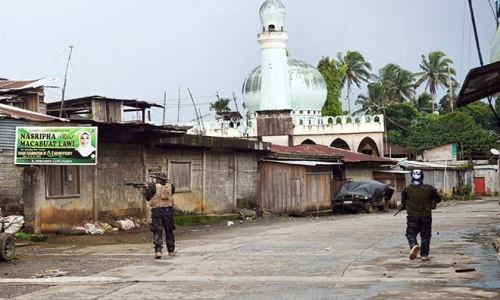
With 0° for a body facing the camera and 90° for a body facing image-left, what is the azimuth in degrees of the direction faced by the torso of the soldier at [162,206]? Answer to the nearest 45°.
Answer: approximately 135°

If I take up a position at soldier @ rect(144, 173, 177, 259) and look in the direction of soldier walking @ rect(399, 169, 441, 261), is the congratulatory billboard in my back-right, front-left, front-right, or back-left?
back-left

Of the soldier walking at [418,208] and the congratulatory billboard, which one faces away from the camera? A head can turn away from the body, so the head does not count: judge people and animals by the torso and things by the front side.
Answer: the soldier walking

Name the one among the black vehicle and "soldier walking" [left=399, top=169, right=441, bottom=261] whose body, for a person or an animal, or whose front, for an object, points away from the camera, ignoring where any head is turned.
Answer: the soldier walking

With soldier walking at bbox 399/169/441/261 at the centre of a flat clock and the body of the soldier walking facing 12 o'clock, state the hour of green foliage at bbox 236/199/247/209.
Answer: The green foliage is roughly at 11 o'clock from the soldier walking.

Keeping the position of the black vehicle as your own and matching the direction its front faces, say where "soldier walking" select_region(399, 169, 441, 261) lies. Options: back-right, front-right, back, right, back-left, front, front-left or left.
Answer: front-left

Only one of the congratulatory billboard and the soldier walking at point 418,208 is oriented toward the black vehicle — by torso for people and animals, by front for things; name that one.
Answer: the soldier walking

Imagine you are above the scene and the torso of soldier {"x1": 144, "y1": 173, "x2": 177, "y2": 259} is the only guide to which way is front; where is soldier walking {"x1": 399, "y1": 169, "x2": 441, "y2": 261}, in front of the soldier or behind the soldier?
behind

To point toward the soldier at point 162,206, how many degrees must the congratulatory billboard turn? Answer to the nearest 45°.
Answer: approximately 45° to its left

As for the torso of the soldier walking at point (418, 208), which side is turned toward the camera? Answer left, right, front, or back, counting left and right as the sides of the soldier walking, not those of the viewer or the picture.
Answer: back

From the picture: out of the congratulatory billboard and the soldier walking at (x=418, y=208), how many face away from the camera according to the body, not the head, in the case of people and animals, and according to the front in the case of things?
1
